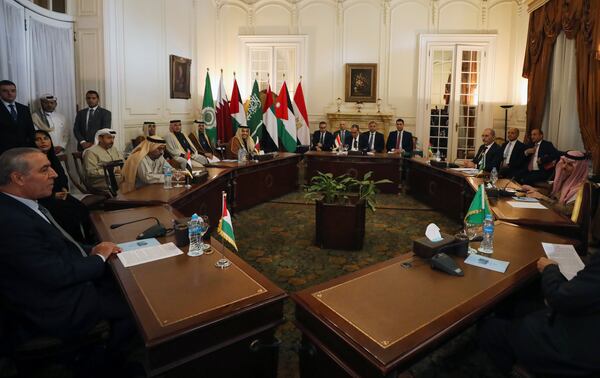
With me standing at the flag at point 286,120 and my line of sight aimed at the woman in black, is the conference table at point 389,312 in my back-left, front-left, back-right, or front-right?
front-left

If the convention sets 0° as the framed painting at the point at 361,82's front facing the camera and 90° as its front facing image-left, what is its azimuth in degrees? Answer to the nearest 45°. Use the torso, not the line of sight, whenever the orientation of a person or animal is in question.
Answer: approximately 0°

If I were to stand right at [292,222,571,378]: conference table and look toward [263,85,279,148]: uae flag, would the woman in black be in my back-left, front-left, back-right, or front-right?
front-left

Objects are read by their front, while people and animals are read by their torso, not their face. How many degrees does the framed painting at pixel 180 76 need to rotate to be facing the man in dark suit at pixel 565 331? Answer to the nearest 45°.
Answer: approximately 45° to its right

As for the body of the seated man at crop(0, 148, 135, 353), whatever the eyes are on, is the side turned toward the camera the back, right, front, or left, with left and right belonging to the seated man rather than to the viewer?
right

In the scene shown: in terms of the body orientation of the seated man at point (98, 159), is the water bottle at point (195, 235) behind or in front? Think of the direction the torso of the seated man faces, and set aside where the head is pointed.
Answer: in front

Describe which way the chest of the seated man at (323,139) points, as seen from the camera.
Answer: toward the camera

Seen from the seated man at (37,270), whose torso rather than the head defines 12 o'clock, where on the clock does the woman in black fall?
The woman in black is roughly at 9 o'clock from the seated man.

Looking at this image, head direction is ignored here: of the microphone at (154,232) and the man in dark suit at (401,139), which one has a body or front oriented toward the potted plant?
the man in dark suit

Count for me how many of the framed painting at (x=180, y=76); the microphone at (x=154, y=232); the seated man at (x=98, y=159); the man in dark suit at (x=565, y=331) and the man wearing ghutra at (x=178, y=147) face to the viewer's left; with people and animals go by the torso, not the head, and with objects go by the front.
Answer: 2

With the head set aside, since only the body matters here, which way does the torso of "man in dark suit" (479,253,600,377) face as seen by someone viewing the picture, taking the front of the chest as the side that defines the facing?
to the viewer's left

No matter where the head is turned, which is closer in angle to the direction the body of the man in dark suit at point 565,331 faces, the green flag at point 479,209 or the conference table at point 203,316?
the conference table

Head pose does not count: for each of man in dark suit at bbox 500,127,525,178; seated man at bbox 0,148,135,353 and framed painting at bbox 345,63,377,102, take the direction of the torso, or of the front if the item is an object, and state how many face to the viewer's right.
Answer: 1

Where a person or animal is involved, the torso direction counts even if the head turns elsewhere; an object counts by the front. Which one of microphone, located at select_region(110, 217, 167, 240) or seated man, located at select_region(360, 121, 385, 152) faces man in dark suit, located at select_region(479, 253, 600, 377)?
the seated man
